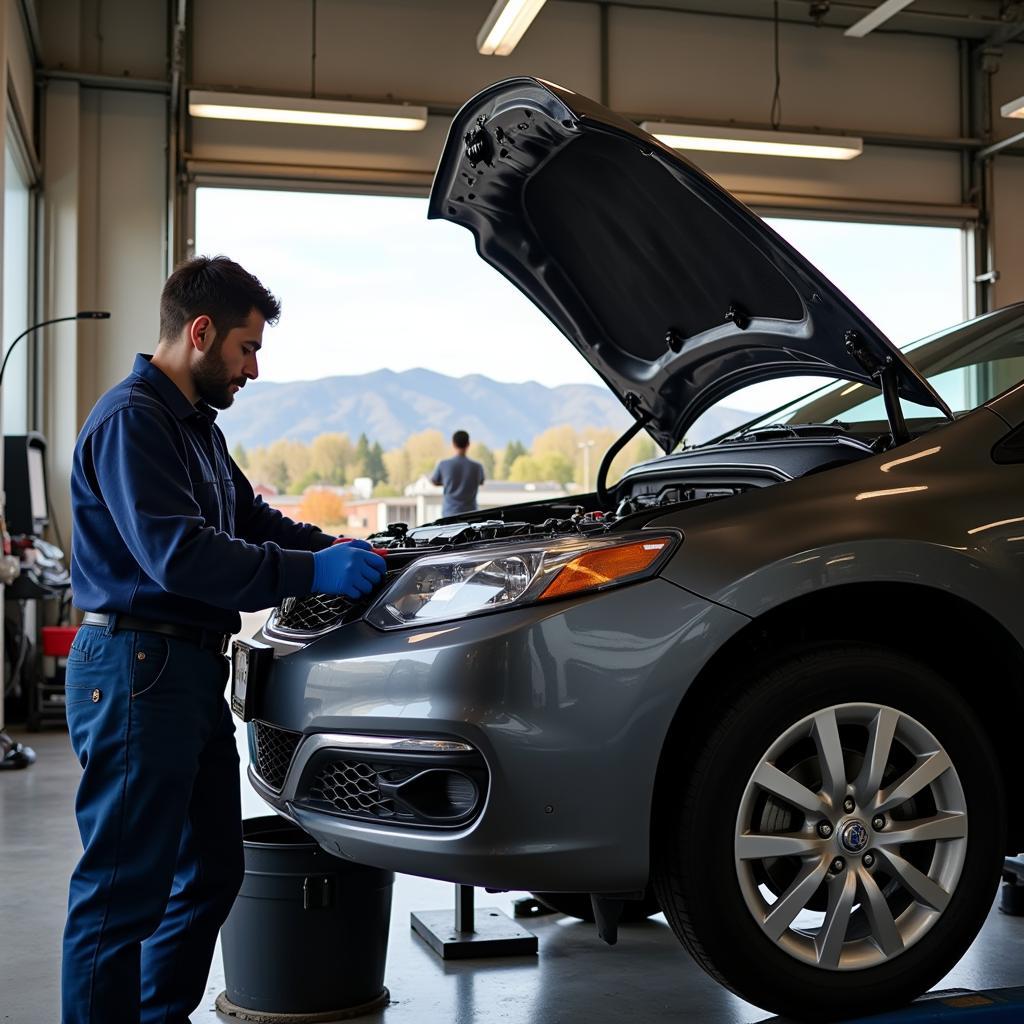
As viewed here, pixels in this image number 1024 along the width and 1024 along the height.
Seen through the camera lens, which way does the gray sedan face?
facing the viewer and to the left of the viewer

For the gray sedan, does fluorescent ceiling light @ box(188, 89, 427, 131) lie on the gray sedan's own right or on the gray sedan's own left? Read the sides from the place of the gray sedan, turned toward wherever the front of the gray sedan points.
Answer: on the gray sedan's own right

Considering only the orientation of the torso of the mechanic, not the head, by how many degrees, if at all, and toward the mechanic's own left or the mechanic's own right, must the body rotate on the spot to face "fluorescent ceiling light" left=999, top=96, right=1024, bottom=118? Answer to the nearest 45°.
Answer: approximately 45° to the mechanic's own left

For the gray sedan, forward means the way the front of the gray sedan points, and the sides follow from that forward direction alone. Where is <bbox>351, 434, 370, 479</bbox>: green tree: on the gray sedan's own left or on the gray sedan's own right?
on the gray sedan's own right

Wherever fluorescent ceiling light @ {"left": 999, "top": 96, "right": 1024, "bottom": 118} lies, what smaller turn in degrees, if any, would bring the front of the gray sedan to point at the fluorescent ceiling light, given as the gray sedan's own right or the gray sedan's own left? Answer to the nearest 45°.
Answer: approximately 135° to the gray sedan's own right

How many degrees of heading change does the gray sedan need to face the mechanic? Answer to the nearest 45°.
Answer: approximately 45° to its right

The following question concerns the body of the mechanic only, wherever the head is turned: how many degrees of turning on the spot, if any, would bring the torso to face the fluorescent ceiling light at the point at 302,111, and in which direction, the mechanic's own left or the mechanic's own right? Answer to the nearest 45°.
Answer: approximately 90° to the mechanic's own left

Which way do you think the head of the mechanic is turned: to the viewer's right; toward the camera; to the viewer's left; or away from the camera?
to the viewer's right

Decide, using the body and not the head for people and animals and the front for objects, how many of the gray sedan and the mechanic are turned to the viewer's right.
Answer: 1

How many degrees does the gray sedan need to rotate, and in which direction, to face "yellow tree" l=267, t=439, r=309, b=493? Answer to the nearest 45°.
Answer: approximately 135° to its right

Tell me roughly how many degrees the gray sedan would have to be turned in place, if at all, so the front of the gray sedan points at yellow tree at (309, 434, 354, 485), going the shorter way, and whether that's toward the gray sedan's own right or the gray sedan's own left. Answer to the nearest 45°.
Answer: approximately 135° to the gray sedan's own right

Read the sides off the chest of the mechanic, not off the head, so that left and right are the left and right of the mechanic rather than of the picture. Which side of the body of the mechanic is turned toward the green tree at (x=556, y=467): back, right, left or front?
left

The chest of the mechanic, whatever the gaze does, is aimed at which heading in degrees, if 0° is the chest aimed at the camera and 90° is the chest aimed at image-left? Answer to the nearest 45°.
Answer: approximately 270°

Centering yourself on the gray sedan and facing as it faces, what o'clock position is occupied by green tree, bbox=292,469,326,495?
The green tree is roughly at 4 o'clock from the gray sedan.
